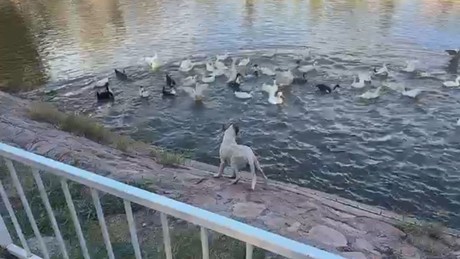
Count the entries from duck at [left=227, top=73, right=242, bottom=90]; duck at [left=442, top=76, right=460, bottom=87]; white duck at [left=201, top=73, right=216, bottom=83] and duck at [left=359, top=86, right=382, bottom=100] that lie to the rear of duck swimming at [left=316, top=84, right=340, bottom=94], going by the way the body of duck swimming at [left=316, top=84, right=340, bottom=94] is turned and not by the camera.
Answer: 2

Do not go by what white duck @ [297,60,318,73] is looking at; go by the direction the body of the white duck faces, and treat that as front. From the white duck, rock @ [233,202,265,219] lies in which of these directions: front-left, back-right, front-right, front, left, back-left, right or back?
right

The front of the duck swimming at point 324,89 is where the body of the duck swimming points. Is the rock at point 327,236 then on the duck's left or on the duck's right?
on the duck's right

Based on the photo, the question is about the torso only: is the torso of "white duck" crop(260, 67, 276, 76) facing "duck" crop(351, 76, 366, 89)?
no

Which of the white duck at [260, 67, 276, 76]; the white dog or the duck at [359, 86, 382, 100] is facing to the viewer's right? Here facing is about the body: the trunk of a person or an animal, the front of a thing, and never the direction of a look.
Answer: the duck

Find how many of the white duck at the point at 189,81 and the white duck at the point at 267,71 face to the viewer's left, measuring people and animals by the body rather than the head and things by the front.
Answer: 1

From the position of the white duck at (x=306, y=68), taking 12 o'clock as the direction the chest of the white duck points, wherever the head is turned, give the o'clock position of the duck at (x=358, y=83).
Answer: The duck is roughly at 1 o'clock from the white duck.

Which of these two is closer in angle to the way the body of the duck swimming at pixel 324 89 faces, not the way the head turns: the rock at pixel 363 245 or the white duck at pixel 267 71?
the rock

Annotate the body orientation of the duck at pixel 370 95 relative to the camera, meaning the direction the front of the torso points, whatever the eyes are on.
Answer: to the viewer's right

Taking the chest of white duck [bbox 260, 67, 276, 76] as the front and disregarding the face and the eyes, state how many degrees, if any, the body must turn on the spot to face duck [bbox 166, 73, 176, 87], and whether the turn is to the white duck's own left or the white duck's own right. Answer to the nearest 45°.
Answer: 0° — it already faces it

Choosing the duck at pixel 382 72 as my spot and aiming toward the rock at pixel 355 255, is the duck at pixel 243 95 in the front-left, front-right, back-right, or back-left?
front-right

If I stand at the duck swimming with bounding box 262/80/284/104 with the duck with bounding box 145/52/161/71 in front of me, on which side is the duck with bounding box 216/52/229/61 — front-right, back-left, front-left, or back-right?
front-right

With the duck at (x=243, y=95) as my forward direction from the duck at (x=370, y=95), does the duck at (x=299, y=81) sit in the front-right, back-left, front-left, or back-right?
front-right

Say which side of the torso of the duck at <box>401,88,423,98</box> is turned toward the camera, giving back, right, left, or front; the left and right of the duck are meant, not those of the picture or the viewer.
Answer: left
